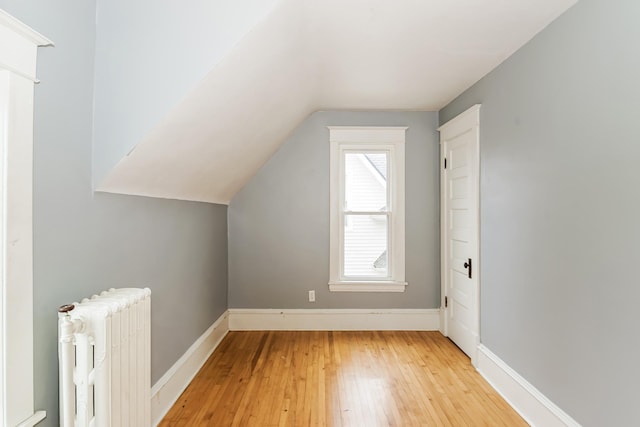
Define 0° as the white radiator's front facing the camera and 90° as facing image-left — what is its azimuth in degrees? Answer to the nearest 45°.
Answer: approximately 315°

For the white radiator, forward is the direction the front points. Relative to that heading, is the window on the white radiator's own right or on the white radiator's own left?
on the white radiator's own left

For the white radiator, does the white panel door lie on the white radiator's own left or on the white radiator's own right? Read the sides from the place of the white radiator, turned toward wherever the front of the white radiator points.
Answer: on the white radiator's own left
